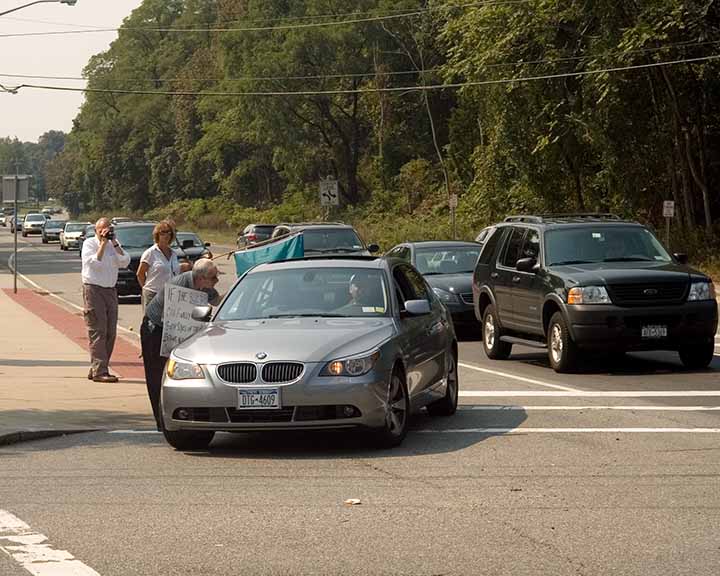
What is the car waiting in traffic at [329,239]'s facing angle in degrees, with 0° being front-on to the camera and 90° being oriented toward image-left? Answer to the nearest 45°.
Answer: approximately 315°

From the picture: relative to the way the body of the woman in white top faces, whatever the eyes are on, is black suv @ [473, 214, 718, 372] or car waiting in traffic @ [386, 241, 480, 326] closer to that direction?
the black suv

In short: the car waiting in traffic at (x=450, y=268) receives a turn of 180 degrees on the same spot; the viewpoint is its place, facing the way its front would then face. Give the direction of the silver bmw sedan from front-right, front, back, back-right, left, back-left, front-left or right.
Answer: back-left

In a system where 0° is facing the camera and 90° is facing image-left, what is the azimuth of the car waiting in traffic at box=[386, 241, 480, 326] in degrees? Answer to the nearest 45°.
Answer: approximately 315°

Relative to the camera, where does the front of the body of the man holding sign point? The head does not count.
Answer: to the viewer's right

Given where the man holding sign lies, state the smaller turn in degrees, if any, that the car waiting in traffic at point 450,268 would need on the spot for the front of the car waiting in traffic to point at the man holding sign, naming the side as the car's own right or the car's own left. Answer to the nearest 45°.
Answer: approximately 45° to the car's own right

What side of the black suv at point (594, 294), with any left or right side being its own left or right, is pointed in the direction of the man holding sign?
right

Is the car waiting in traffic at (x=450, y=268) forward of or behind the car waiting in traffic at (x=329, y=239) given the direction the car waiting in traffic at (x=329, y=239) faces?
forward

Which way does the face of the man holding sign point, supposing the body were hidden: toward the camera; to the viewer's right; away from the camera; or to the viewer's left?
to the viewer's right

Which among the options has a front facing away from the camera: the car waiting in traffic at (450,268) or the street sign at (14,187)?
the street sign

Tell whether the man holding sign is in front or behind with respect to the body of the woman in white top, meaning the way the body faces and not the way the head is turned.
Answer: in front

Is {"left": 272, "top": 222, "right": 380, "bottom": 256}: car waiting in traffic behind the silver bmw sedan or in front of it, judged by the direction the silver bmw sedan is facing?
behind

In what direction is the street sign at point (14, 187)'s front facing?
away from the camera

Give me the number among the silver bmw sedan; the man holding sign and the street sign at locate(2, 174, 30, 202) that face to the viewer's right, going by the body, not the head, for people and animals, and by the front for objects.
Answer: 1
